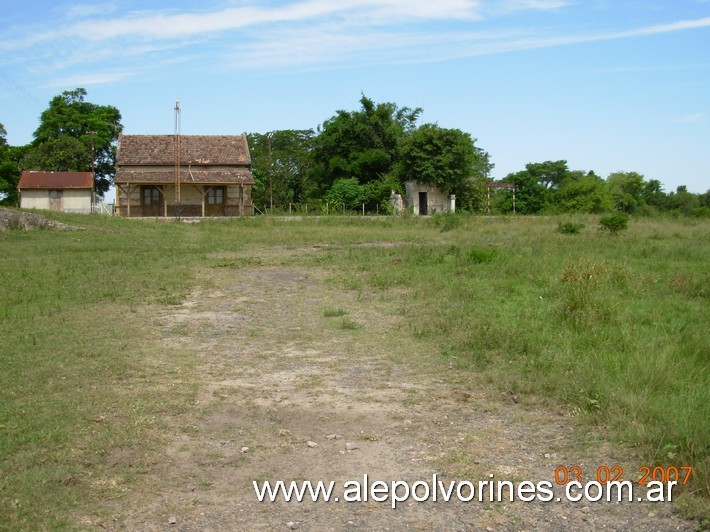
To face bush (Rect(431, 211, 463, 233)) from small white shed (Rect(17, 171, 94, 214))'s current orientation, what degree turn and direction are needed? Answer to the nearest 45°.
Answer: approximately 45° to its left

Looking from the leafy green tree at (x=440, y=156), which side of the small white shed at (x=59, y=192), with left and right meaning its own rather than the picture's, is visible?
left

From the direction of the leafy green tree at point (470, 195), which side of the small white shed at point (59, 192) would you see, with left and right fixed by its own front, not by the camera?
left

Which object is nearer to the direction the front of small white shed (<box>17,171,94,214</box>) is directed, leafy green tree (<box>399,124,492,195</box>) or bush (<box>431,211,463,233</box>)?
the bush

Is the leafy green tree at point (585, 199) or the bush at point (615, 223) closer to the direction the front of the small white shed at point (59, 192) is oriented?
the bush

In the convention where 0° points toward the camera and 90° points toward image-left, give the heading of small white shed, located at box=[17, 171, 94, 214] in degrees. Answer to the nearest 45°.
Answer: approximately 0°

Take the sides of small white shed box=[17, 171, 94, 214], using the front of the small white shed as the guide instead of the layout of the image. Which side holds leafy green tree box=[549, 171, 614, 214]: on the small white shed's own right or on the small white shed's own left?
on the small white shed's own left

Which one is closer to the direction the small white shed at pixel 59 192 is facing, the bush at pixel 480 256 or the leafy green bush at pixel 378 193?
the bush at pixel 480 256
